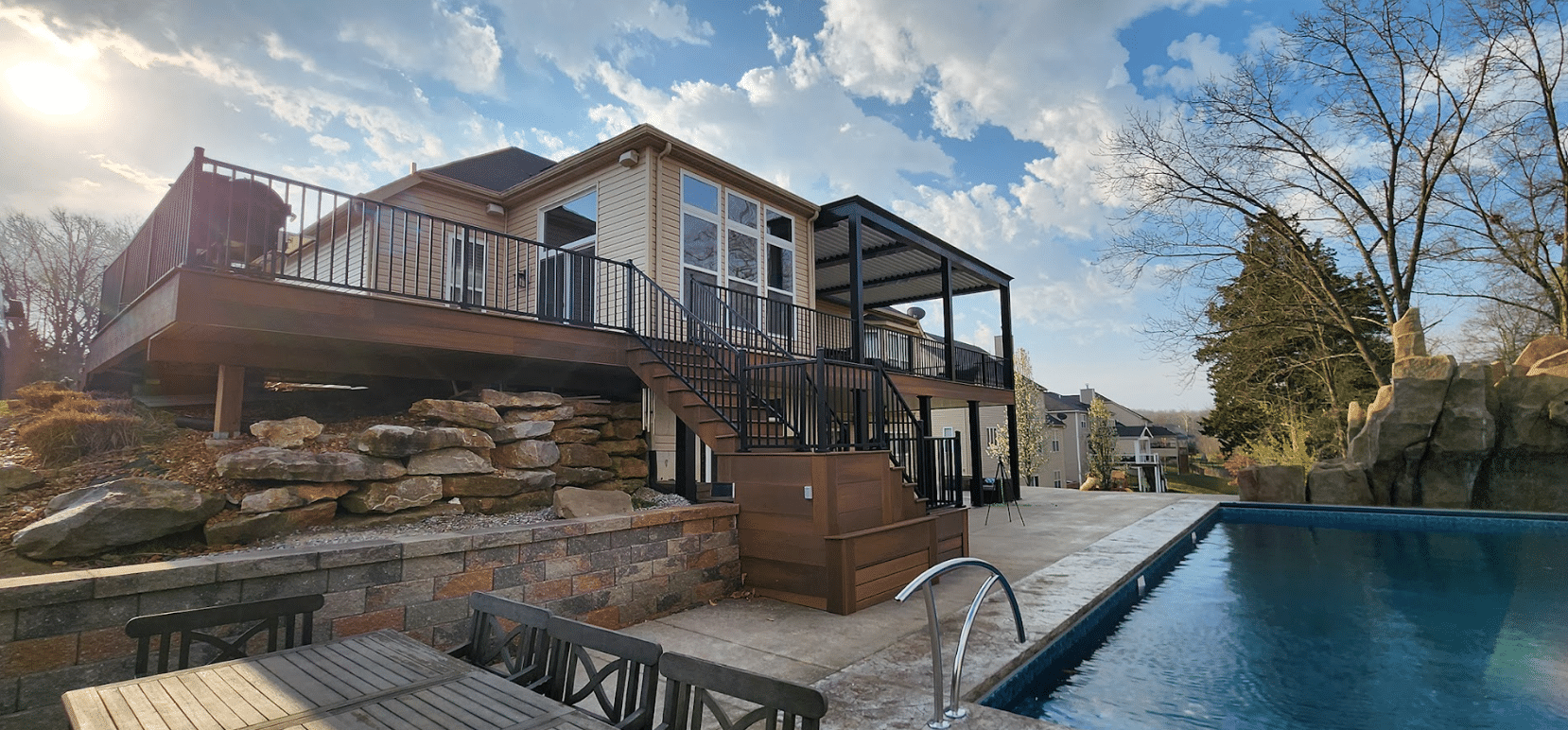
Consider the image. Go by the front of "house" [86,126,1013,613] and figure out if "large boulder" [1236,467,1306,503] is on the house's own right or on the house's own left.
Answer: on the house's own right

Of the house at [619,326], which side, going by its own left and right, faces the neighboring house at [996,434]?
right

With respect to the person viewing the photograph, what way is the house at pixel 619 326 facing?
facing away from the viewer and to the left of the viewer

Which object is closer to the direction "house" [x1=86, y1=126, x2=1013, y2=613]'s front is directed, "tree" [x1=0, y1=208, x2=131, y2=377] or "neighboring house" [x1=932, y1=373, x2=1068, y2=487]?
the tree

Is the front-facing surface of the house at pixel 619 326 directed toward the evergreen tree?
no

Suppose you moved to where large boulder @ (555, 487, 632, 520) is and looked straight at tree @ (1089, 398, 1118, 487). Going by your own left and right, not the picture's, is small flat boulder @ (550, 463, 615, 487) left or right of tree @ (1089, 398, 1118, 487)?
left

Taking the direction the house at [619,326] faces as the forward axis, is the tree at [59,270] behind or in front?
in front

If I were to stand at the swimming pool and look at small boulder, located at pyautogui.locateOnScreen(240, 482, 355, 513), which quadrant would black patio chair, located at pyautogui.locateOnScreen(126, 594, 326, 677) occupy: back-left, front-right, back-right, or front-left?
front-left

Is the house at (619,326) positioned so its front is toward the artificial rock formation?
no
